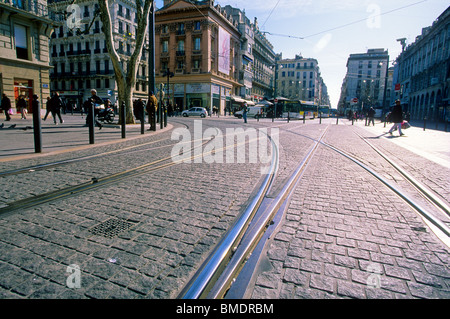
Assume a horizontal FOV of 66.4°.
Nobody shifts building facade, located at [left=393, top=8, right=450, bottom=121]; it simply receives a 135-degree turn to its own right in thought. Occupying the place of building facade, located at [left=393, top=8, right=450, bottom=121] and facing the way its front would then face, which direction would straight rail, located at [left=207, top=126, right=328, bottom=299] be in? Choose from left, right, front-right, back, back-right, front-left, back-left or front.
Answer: back

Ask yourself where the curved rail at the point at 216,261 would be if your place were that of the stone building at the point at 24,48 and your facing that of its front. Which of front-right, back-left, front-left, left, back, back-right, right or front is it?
front-right

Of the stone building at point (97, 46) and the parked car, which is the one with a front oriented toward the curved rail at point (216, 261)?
the stone building

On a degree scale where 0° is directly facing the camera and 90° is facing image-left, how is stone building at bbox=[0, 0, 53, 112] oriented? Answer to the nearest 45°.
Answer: approximately 315°

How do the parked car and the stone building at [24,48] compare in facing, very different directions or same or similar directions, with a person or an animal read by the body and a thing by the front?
very different directions

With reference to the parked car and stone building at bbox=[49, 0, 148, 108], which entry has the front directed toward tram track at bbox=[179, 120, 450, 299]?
the stone building

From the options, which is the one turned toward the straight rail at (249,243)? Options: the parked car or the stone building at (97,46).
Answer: the stone building

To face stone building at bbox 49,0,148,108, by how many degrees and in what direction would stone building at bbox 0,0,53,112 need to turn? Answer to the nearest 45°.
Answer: approximately 135° to its left
